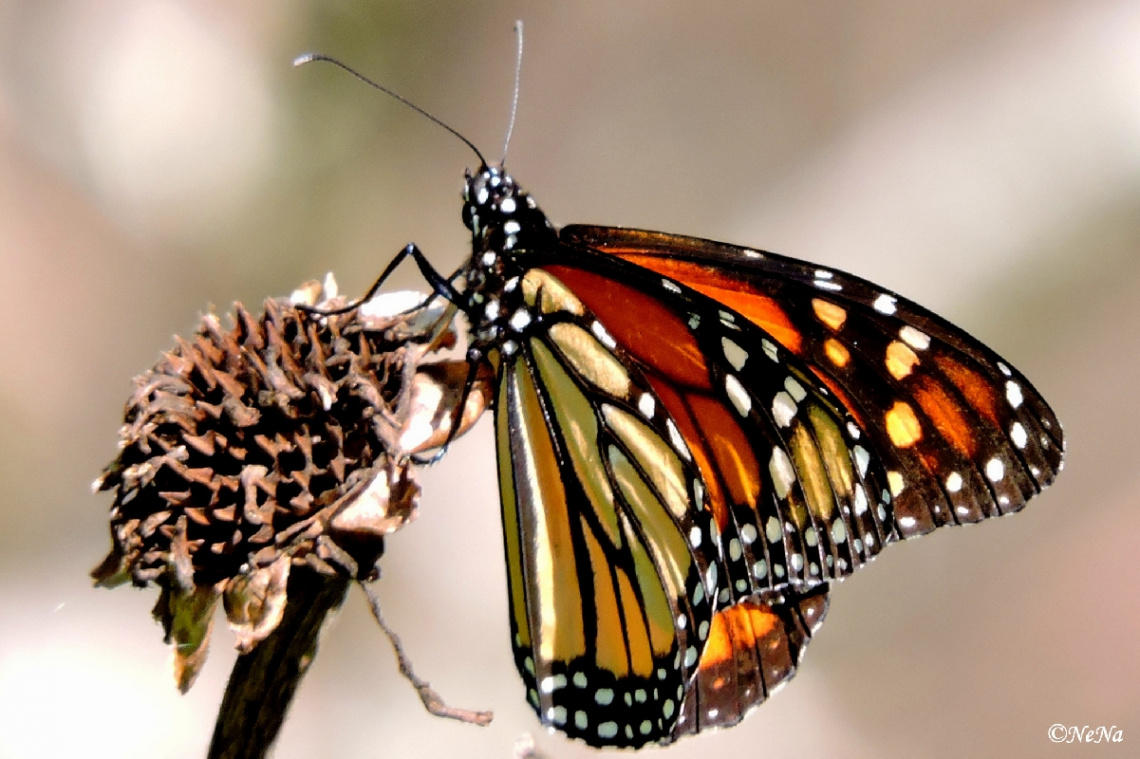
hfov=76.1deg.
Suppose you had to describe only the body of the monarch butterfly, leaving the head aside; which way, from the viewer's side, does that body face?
to the viewer's left
